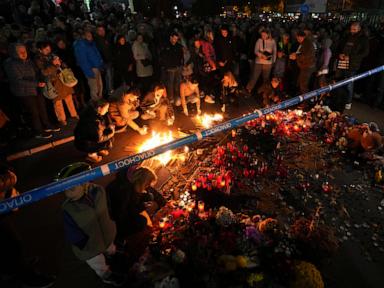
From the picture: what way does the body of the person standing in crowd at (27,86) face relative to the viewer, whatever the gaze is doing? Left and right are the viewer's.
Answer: facing the viewer and to the right of the viewer

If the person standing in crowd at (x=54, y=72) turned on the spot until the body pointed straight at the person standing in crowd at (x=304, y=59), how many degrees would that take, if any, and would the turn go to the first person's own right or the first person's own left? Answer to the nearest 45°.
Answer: approximately 45° to the first person's own left

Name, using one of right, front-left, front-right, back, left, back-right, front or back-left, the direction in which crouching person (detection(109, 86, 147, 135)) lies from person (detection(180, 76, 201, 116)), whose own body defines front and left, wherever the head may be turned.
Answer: front-right

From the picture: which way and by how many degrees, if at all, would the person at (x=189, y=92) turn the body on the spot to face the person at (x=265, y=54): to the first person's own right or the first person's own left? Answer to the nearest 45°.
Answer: approximately 135° to the first person's own left

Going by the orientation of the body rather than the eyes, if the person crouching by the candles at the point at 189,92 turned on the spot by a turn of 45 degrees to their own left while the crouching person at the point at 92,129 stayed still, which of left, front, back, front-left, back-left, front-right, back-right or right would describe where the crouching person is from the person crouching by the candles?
right

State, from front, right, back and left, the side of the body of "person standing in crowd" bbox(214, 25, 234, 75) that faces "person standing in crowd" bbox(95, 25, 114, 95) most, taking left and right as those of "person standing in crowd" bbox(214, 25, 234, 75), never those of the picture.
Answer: right

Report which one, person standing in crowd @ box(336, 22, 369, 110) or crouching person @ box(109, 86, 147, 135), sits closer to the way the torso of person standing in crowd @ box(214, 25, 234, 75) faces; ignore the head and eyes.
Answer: the crouching person

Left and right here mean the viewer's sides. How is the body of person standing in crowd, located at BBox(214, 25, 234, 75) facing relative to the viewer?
facing the viewer

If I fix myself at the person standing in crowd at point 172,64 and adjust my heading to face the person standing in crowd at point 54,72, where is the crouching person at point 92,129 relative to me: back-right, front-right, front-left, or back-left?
front-left

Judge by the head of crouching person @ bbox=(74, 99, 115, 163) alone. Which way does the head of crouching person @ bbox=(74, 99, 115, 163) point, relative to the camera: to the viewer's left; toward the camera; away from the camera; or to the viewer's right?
to the viewer's right

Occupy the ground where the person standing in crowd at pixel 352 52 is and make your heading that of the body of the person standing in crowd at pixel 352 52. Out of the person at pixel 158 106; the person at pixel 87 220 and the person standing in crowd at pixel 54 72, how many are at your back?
0
